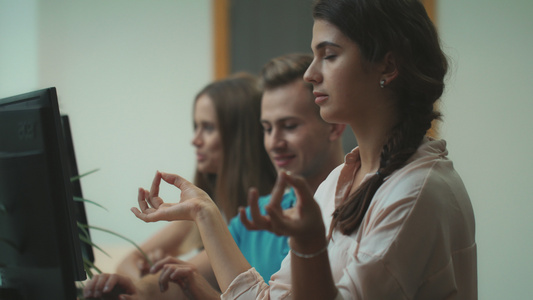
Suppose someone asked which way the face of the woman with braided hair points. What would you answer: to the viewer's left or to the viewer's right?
to the viewer's left

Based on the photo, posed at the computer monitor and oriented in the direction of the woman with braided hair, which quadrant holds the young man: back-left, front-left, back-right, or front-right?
front-left

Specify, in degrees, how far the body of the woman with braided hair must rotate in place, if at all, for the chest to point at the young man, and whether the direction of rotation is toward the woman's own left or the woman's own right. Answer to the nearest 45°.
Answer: approximately 90° to the woman's own right

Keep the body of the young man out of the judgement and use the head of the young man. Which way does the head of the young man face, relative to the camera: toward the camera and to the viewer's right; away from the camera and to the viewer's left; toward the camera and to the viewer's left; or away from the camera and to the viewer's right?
toward the camera and to the viewer's left

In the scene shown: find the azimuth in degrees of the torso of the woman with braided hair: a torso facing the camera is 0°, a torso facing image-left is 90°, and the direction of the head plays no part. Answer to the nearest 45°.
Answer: approximately 90°

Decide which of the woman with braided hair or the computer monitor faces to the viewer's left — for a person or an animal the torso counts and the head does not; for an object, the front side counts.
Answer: the woman with braided hair

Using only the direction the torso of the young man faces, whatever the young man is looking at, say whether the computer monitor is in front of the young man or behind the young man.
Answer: in front

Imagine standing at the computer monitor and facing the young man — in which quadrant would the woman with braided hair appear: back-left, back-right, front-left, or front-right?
front-right

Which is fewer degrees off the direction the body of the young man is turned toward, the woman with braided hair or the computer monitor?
the computer monitor

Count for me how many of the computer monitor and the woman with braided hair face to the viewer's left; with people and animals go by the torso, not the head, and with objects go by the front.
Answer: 1

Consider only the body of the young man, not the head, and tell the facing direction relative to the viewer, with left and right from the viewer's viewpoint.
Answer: facing the viewer and to the left of the viewer

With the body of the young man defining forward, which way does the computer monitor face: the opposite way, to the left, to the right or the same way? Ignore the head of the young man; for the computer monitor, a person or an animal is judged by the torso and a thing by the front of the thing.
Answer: the opposite way

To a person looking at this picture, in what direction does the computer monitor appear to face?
facing away from the viewer and to the right of the viewer

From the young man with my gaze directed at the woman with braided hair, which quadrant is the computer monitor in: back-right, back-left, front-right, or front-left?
front-right
